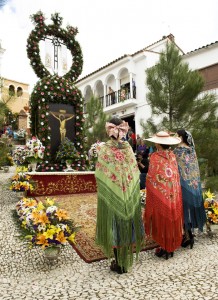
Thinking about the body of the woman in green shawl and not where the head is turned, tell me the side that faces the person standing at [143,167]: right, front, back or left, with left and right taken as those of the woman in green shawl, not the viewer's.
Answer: front

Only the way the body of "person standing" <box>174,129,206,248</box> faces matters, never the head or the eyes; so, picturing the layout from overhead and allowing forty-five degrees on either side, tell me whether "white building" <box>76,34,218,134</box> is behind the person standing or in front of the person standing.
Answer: in front

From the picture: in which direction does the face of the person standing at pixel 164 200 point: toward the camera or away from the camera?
away from the camera

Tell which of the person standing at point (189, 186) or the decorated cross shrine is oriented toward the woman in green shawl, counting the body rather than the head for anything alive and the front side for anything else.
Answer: the decorated cross shrine

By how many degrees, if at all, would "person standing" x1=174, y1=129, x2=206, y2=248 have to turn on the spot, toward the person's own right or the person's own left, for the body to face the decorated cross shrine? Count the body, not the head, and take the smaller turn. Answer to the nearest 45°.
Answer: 0° — they already face it

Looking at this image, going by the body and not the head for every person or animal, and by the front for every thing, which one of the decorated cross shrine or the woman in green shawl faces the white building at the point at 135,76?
the woman in green shawl

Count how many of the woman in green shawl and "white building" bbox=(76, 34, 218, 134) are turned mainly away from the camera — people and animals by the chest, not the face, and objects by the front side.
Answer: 1

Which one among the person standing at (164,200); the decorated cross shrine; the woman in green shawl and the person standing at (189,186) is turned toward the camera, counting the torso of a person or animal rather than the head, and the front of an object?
the decorated cross shrine

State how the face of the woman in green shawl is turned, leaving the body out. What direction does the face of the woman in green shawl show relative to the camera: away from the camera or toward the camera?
away from the camera

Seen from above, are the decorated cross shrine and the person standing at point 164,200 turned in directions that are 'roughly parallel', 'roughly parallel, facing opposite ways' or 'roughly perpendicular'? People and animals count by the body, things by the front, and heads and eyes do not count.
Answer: roughly parallel, facing opposite ways

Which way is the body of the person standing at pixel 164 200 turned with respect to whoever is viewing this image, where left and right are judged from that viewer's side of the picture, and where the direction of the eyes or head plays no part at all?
facing away from the viewer and to the left of the viewer

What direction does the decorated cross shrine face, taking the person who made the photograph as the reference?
facing the viewer

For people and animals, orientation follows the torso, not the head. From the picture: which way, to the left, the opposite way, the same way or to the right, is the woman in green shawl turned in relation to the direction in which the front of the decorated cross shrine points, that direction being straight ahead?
the opposite way

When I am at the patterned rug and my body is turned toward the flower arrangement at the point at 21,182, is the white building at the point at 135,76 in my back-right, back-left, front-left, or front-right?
front-right

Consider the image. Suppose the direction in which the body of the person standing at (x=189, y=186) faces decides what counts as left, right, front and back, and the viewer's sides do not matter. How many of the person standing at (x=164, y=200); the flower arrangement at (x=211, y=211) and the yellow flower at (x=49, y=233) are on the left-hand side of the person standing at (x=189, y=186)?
2

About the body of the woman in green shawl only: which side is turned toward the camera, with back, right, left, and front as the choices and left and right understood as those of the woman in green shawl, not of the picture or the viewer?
back

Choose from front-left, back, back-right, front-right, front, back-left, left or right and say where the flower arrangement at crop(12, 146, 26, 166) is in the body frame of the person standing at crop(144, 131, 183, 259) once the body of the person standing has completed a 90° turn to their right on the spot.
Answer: left

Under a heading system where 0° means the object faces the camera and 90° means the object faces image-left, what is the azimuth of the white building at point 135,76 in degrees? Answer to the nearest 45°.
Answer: approximately 45°

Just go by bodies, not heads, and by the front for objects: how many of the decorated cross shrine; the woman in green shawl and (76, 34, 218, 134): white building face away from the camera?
1
